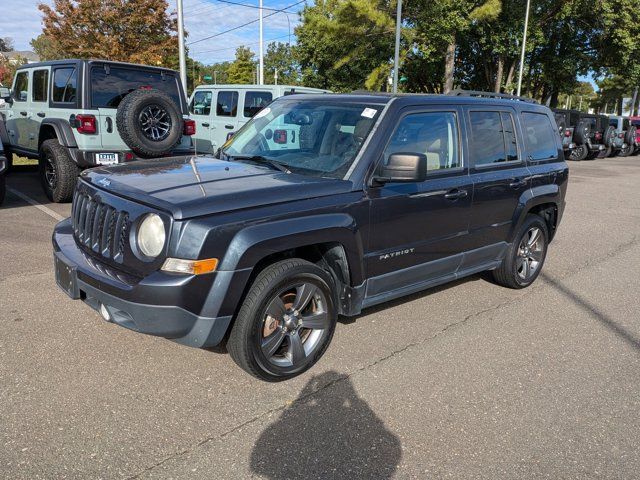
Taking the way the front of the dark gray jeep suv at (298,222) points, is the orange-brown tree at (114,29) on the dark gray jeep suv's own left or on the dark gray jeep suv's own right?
on the dark gray jeep suv's own right

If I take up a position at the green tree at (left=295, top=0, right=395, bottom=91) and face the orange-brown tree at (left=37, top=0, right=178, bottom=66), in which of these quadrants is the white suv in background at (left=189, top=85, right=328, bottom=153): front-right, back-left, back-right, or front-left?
front-left

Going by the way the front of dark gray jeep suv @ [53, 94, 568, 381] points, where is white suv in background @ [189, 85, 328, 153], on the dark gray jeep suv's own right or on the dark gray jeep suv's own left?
on the dark gray jeep suv's own right

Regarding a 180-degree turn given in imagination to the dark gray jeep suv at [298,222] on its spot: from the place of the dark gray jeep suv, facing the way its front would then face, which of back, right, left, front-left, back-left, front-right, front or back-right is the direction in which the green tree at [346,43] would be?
front-left

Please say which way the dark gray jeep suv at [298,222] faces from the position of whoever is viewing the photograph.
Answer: facing the viewer and to the left of the viewer
